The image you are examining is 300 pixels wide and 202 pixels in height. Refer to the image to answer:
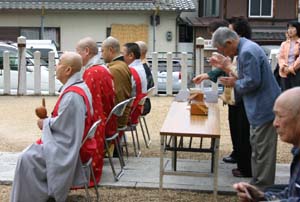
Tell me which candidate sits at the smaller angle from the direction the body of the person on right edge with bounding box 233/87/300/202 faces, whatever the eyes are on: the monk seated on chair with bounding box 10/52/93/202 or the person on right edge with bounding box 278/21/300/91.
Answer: the monk seated on chair

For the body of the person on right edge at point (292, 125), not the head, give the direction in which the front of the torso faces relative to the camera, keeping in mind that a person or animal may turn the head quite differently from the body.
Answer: to the viewer's left

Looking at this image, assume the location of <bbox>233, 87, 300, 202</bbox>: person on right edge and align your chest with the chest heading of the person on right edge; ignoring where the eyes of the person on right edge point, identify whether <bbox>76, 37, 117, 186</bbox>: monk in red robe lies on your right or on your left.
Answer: on your right
